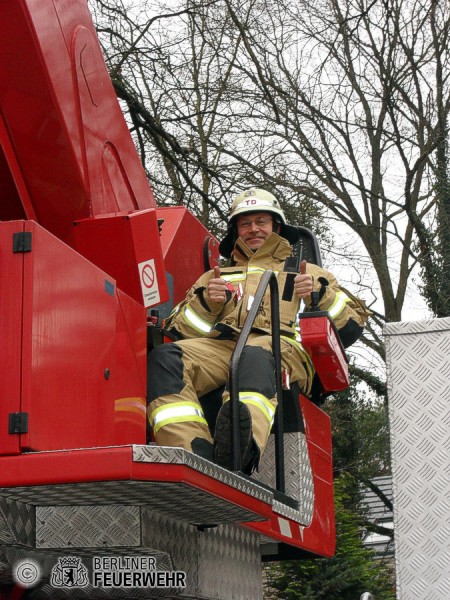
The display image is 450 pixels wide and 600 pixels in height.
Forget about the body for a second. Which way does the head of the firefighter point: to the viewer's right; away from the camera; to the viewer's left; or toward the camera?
toward the camera

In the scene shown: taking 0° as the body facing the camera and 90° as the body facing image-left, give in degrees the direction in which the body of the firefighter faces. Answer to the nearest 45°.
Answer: approximately 0°
